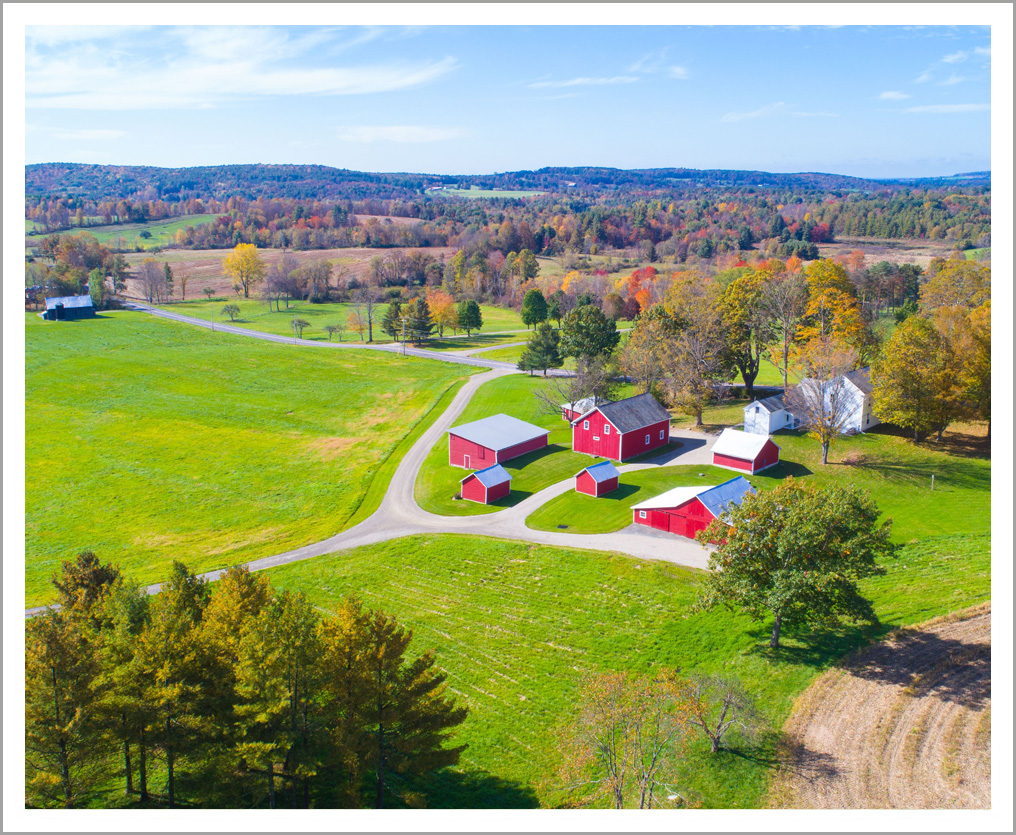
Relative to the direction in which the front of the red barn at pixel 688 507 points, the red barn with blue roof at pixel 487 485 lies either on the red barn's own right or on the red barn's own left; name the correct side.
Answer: on the red barn's own right

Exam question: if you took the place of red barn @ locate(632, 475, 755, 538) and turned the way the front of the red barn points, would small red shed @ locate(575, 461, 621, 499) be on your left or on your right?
on your right

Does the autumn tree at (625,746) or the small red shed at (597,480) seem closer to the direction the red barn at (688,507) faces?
the autumn tree

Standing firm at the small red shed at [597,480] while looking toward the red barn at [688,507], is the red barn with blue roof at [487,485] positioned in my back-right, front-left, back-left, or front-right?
back-right

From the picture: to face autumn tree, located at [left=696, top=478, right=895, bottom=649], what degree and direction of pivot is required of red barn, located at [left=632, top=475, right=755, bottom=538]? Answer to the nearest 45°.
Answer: approximately 45° to its left

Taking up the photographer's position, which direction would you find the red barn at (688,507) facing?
facing the viewer and to the left of the viewer

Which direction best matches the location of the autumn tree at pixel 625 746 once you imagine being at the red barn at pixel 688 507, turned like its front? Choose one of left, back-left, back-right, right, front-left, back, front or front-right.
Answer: front-left
